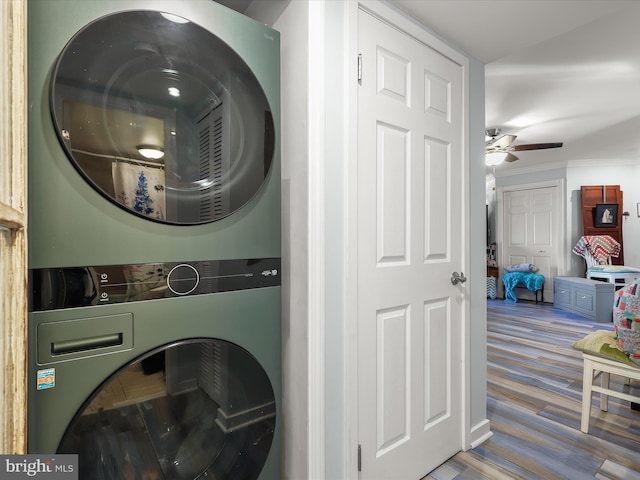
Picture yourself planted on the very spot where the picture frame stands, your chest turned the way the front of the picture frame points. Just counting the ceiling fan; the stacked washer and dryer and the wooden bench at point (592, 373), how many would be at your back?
0

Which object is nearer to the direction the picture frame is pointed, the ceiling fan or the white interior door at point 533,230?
the ceiling fan

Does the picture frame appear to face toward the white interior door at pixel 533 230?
no

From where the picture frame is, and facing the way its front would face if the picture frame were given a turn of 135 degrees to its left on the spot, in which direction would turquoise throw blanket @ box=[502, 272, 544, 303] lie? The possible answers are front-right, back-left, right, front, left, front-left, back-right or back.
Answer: back-left

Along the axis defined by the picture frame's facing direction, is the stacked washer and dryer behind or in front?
in front

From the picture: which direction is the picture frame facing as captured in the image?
toward the camera

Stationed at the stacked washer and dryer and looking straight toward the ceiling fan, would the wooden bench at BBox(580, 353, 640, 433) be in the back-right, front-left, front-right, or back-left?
front-right

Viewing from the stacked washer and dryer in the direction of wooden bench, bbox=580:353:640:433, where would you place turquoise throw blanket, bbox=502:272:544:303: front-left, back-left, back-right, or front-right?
front-left

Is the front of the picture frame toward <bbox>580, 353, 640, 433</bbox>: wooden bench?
yes

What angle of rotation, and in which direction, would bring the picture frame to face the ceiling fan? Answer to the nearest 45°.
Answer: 0° — it already faces it
